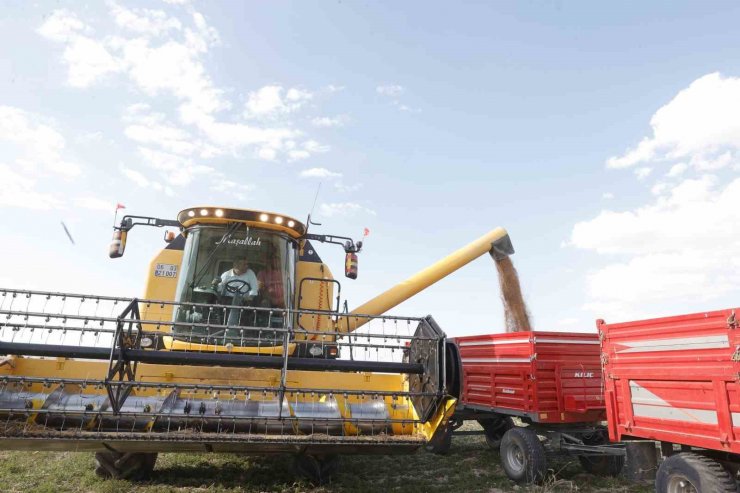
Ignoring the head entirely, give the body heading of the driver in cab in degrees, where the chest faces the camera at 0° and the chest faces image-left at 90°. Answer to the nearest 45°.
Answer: approximately 0°

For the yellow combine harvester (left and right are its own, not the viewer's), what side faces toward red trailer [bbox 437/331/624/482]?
left
